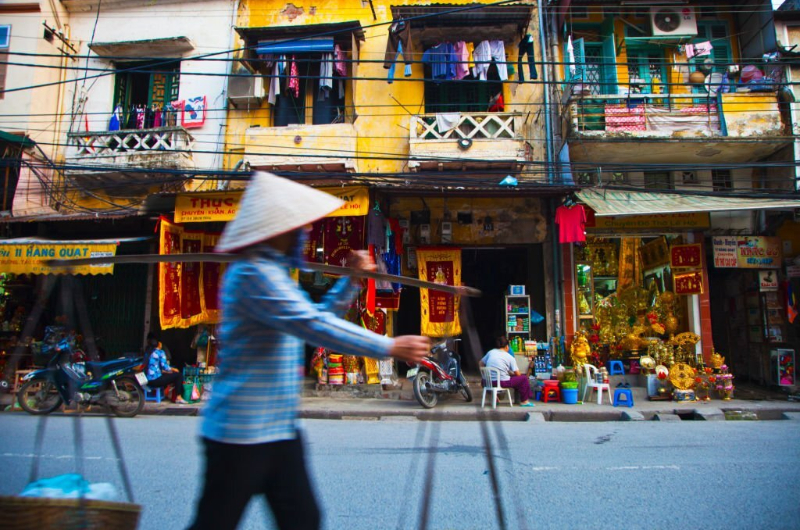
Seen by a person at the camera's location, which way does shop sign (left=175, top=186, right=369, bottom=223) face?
facing the viewer

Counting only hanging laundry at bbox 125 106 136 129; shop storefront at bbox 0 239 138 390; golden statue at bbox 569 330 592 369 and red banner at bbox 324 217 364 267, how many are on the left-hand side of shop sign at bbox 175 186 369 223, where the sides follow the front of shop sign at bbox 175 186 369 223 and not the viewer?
2

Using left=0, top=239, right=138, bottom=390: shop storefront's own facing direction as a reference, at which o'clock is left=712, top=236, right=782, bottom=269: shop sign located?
The shop sign is roughly at 10 o'clock from the shop storefront.

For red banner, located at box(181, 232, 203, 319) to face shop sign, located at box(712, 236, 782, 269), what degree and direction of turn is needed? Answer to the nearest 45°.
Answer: approximately 90° to its left

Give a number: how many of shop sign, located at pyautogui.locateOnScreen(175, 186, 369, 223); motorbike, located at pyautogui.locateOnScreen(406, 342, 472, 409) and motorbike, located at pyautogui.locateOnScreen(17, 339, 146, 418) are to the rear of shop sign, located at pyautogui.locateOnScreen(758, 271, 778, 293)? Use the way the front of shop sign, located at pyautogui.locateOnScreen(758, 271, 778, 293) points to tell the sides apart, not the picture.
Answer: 0

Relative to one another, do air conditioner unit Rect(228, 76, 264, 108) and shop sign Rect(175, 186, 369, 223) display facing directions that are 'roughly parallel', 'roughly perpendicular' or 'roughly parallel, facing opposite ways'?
roughly parallel

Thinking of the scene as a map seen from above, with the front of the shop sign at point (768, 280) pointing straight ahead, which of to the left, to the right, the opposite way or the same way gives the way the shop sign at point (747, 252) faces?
the same way

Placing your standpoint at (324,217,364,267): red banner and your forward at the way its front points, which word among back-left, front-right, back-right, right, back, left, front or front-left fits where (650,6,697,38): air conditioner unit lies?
left

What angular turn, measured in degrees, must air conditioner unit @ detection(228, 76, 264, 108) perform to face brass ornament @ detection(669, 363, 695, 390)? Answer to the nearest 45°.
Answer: approximately 45° to its left

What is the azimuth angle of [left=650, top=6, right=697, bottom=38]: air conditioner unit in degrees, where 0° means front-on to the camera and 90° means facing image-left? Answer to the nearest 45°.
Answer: approximately 0°

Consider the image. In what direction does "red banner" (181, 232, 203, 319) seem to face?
toward the camera

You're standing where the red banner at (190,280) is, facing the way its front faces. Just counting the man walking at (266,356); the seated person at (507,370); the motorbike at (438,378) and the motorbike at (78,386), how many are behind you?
0

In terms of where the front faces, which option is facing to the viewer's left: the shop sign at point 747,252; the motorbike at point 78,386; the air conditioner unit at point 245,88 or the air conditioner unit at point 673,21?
the motorbike

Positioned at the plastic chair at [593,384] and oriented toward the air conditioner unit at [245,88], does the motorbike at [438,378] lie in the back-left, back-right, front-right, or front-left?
front-left

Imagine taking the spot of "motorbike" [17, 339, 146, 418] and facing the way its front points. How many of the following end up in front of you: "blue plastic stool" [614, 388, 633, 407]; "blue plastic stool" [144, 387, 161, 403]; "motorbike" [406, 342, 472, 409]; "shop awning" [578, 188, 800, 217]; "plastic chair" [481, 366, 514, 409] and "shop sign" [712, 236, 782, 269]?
0

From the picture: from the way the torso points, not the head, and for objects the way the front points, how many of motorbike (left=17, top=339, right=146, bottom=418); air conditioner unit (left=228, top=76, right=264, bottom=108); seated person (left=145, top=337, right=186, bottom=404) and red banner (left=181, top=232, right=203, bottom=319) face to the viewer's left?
1

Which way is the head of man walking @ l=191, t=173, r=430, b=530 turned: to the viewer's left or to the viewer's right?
to the viewer's right

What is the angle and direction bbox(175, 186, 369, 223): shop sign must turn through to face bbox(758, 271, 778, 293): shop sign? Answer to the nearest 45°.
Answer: approximately 90° to its left

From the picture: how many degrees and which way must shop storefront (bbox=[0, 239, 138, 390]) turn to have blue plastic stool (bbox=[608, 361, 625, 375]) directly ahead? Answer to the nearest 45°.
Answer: approximately 45° to its left

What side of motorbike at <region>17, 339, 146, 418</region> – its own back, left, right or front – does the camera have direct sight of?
left

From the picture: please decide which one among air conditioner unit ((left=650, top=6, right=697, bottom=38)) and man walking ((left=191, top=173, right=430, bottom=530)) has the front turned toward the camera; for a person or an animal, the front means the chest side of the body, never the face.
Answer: the air conditioner unit
